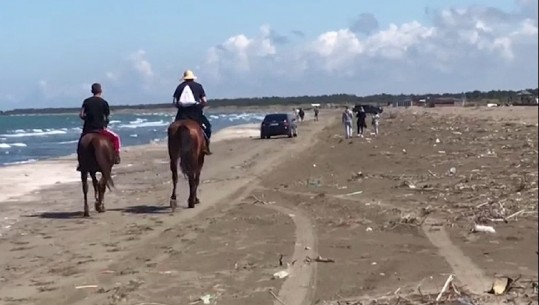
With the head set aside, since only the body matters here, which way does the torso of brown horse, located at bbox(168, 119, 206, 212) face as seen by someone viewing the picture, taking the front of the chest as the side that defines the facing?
away from the camera

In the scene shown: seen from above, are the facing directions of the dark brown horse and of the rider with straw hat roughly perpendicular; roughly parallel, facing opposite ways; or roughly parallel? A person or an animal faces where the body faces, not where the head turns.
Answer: roughly parallel

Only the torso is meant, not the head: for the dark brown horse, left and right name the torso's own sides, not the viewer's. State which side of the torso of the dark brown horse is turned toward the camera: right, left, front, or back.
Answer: back

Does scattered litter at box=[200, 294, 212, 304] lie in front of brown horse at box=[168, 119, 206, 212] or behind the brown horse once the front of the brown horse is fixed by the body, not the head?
behind

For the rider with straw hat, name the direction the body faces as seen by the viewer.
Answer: away from the camera

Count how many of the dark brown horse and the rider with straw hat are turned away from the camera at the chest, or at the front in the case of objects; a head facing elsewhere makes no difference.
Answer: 2

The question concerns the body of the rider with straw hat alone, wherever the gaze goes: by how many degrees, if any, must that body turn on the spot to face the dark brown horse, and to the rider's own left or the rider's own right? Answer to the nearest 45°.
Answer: approximately 90° to the rider's own left

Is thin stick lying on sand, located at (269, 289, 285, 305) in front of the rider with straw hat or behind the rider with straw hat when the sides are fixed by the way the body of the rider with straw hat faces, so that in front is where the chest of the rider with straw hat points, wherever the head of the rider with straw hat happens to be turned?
behind

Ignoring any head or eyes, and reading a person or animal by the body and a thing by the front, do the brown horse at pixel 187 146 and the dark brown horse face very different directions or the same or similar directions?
same or similar directions
